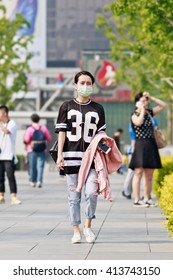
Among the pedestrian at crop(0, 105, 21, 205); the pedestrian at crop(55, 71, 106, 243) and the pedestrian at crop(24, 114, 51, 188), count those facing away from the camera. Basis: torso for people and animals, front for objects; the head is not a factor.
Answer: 1

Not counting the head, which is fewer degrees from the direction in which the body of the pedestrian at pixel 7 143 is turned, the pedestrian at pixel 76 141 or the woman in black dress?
the pedestrian

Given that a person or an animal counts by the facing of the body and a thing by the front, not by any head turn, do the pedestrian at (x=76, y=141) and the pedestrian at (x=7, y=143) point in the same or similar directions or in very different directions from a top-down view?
same or similar directions

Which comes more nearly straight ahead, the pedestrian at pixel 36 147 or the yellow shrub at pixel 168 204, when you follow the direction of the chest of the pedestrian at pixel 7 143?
the yellow shrub

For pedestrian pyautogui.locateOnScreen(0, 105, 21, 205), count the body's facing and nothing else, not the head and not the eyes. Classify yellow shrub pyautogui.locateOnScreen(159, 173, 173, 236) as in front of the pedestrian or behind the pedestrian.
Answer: in front

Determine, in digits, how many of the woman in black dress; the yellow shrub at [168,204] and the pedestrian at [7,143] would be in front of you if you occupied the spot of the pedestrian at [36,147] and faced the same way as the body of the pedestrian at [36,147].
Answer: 0

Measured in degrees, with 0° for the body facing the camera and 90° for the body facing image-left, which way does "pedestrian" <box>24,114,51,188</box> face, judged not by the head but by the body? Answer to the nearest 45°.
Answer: approximately 180°

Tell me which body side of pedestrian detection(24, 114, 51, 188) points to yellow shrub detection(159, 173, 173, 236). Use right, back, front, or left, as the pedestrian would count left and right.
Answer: back

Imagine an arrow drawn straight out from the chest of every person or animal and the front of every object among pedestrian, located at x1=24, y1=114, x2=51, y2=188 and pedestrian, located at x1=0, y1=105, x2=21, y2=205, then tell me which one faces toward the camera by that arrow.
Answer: pedestrian, located at x1=0, y1=105, x2=21, y2=205

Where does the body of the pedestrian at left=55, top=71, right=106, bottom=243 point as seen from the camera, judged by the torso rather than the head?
toward the camera

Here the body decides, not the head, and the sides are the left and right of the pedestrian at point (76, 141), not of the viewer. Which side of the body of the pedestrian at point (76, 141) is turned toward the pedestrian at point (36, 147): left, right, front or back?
back

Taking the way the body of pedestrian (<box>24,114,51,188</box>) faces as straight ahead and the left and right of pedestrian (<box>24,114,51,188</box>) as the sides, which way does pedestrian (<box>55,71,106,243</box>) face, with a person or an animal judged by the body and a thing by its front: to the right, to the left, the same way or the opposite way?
the opposite way

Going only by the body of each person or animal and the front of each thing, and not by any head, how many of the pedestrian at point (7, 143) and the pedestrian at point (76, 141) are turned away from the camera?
0

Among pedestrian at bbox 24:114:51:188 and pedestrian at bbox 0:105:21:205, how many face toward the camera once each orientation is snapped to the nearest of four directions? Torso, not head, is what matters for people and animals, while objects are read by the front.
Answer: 1

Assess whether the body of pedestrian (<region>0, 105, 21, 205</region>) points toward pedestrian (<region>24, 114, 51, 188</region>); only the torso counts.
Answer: no

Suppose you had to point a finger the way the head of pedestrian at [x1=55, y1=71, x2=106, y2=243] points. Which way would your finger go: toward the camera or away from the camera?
toward the camera
